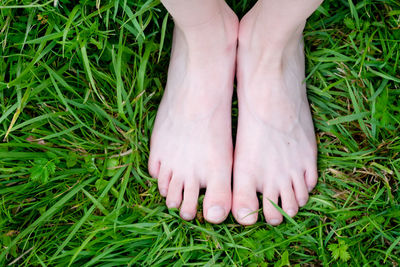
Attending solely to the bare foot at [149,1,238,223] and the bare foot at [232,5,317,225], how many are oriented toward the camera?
2

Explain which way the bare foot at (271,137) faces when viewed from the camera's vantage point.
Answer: facing the viewer

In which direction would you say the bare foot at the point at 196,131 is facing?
toward the camera
